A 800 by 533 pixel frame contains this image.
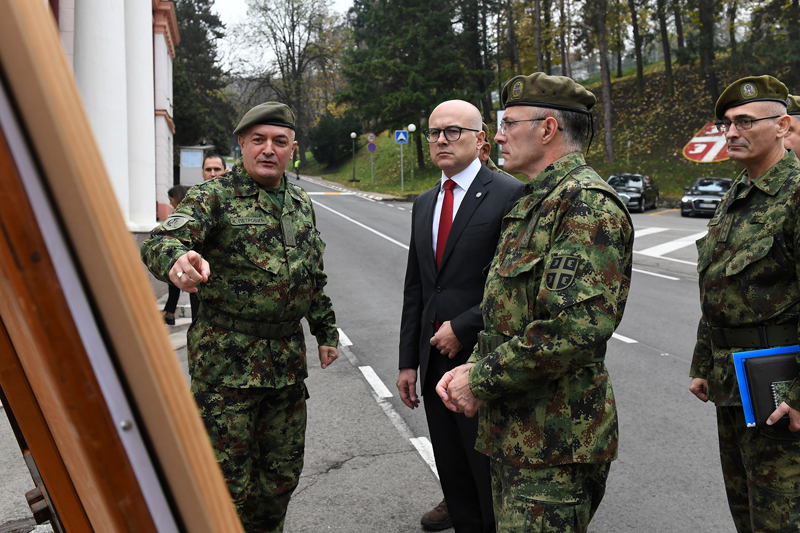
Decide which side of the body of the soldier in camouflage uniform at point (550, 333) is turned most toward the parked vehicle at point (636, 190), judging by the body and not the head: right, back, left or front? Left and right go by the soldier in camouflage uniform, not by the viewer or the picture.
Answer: right

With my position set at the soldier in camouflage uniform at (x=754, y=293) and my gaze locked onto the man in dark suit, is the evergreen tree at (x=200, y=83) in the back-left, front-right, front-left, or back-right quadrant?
front-right

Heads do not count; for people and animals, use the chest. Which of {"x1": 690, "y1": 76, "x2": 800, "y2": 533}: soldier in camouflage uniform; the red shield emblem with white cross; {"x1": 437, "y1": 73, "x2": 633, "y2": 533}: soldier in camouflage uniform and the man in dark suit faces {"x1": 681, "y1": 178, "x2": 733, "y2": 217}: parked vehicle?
the red shield emblem with white cross

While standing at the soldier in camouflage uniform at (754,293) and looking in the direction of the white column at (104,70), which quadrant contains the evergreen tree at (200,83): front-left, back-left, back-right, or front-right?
front-right

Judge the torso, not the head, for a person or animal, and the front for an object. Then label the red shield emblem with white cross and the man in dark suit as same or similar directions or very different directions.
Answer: same or similar directions

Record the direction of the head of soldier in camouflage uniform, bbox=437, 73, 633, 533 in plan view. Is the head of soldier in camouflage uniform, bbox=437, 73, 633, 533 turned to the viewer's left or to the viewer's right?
to the viewer's left

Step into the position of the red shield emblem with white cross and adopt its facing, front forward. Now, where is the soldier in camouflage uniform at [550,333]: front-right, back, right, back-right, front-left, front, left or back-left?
front

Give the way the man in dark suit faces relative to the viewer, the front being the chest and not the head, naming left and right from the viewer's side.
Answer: facing the viewer and to the left of the viewer

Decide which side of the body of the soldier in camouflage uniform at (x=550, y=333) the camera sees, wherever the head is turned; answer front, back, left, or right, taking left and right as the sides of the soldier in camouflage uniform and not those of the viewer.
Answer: left

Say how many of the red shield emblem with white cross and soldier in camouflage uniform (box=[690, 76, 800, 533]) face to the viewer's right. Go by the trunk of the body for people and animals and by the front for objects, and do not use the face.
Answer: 0

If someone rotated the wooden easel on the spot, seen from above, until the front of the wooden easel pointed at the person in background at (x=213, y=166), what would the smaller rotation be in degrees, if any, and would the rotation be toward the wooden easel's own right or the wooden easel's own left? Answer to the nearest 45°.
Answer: approximately 90° to the wooden easel's own left

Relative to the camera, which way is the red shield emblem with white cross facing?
toward the camera

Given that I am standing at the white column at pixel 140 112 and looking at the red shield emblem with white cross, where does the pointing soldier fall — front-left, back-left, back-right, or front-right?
back-right

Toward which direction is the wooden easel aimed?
to the viewer's right
